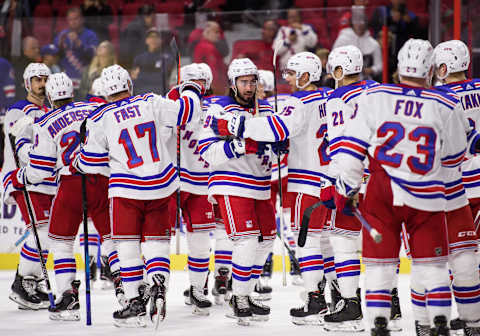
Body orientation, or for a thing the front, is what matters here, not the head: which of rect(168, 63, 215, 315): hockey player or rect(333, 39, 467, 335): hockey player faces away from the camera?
rect(333, 39, 467, 335): hockey player

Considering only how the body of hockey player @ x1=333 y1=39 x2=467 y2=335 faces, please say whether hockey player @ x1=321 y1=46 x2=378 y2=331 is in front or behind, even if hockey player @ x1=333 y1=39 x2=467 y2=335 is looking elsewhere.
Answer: in front

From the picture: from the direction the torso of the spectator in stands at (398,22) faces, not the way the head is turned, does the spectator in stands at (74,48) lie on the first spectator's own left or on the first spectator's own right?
on the first spectator's own right

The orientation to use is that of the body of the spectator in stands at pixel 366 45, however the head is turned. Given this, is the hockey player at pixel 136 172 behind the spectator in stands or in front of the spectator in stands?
in front

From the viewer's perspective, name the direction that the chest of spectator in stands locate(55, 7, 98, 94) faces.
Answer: toward the camera

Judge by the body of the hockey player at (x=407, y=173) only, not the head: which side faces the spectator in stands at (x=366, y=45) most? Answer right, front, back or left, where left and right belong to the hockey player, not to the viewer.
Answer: front

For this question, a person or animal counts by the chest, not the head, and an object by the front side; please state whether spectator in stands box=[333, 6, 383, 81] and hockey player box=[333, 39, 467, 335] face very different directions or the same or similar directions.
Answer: very different directions

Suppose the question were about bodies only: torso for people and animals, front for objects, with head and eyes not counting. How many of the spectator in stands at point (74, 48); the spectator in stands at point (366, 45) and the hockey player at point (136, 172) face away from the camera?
1

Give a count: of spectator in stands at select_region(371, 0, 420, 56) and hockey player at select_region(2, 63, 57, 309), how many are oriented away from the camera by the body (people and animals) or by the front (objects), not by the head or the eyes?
0

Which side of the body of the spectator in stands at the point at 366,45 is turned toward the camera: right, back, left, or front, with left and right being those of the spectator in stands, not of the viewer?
front

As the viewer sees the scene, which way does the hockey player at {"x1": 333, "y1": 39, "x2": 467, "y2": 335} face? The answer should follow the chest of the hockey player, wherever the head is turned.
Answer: away from the camera

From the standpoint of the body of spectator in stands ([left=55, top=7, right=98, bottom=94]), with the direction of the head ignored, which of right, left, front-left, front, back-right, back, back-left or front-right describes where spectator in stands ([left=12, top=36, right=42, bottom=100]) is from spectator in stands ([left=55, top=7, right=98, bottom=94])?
right

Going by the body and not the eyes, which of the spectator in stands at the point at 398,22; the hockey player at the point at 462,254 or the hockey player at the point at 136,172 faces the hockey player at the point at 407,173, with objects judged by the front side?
the spectator in stands

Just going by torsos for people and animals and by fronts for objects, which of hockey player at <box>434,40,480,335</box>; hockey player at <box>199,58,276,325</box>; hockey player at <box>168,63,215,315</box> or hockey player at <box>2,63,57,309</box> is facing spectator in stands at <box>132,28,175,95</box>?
hockey player at <box>434,40,480,335</box>
